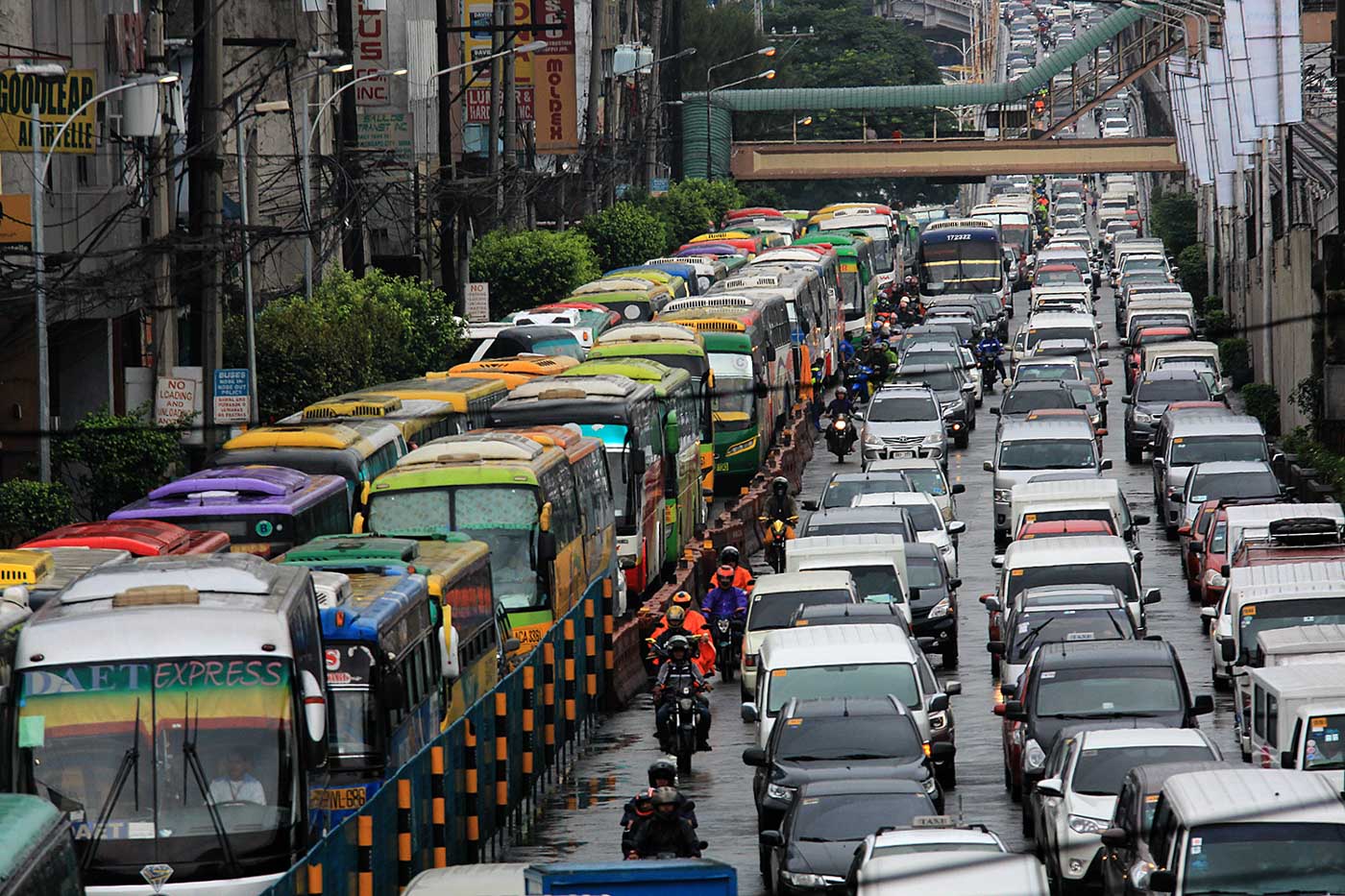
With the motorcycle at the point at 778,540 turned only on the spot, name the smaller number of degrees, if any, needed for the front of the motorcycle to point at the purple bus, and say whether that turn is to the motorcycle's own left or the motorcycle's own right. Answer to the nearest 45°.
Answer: approximately 45° to the motorcycle's own right

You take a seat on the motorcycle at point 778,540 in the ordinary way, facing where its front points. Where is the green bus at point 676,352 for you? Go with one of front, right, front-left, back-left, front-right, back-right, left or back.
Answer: back

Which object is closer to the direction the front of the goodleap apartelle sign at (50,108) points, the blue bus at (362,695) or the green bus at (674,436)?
the blue bus

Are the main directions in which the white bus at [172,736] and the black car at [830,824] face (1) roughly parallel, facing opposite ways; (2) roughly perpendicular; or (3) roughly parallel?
roughly parallel

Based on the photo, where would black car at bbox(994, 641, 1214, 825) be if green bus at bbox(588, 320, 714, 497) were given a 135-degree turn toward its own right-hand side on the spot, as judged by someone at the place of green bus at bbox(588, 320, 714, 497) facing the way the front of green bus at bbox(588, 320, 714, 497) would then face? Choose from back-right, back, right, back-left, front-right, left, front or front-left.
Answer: back-left

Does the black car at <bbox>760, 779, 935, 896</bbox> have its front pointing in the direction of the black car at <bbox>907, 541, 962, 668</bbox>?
no

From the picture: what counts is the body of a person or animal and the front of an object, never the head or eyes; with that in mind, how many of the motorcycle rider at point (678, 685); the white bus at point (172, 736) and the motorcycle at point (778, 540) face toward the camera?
3

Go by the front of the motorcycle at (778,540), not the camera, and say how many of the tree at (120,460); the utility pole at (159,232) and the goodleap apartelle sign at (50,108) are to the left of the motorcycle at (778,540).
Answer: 0

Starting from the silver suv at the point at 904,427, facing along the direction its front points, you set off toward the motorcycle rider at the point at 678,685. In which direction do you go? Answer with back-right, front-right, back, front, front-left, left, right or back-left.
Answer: front

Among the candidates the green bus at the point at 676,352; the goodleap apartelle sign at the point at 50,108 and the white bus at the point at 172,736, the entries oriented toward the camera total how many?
3

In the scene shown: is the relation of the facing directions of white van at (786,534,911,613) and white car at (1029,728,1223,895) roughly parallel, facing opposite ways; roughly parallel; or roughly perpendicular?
roughly parallel

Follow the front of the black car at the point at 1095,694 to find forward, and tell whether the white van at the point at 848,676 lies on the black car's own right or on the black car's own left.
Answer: on the black car's own right

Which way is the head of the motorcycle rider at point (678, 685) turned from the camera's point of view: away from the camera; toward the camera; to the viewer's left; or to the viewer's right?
toward the camera

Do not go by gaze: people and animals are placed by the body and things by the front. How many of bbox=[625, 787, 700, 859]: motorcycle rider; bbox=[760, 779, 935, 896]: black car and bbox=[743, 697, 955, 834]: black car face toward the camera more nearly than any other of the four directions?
3

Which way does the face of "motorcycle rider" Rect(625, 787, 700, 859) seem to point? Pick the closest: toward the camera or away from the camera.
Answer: toward the camera

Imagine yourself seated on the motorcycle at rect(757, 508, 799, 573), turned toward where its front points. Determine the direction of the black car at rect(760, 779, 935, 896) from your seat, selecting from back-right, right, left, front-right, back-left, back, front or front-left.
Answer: front

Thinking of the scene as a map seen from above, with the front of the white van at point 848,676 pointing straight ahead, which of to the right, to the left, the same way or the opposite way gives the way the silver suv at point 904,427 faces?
the same way

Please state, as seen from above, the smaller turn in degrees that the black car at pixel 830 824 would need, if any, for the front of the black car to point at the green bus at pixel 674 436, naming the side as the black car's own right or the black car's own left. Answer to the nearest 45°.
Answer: approximately 180°

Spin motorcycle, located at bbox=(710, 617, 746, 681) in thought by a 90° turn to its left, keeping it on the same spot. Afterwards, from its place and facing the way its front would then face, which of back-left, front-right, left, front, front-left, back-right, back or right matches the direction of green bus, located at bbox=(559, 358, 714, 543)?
left

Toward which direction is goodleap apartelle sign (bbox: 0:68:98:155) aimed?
toward the camera
